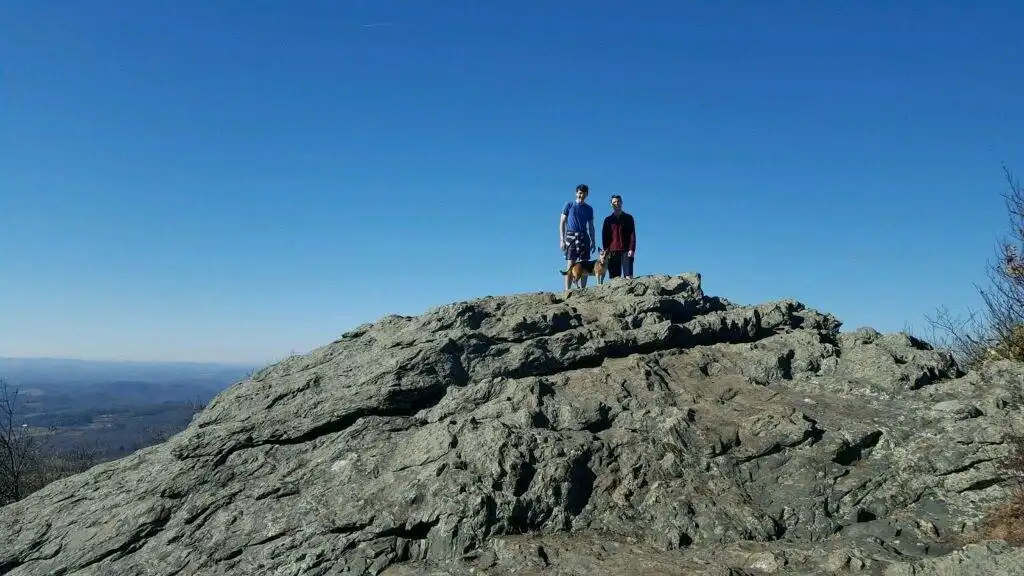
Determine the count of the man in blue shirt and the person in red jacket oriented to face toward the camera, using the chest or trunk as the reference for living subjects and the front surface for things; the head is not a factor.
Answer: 2

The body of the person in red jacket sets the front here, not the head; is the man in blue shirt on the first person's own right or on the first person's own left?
on the first person's own right

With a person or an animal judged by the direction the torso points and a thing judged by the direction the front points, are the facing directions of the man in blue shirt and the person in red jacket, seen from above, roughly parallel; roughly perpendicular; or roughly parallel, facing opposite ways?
roughly parallel

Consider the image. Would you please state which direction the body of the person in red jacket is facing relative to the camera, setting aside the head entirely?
toward the camera

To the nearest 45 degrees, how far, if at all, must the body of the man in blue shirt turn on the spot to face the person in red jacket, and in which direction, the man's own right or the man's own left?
approximately 90° to the man's own left

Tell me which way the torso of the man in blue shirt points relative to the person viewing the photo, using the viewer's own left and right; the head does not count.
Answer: facing the viewer

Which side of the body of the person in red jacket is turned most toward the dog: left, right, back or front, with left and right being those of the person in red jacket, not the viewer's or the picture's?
right
